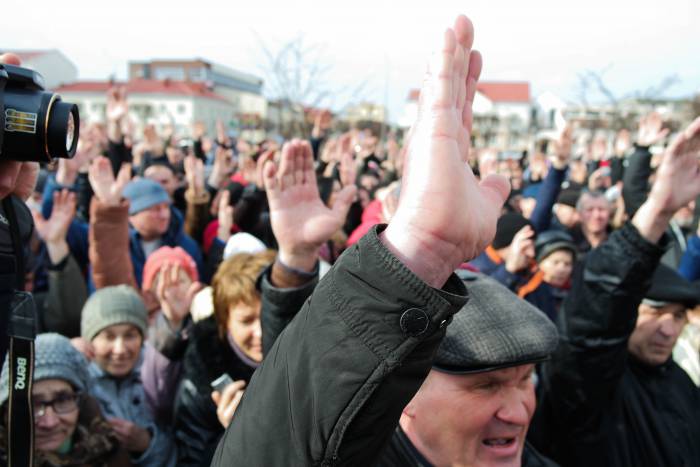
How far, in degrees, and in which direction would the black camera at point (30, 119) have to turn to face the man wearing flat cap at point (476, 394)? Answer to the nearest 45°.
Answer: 0° — it already faces them

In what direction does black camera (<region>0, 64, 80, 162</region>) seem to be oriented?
to the viewer's right

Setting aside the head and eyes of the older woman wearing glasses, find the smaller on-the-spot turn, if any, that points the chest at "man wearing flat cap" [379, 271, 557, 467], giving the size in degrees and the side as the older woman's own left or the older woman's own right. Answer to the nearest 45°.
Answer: approximately 45° to the older woman's own left

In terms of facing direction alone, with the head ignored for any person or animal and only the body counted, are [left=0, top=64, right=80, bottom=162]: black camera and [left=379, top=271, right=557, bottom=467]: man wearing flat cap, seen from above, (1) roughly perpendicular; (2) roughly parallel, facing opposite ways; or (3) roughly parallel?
roughly perpendicular

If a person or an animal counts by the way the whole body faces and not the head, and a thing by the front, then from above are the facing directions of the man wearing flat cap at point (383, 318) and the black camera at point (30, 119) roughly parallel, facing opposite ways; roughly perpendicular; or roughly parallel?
roughly perpendicular

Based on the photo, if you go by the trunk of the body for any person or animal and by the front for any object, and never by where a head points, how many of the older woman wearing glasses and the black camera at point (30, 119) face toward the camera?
1

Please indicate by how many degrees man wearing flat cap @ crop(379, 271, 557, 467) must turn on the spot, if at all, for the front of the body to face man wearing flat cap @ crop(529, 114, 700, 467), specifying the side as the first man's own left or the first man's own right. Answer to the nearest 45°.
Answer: approximately 90° to the first man's own left

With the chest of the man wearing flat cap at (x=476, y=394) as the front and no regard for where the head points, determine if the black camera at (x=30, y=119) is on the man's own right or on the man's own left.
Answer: on the man's own right

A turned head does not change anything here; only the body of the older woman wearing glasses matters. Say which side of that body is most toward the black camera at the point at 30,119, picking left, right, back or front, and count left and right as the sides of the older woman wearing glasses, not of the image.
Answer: front

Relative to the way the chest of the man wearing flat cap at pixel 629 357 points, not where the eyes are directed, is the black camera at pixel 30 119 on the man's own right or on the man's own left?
on the man's own right

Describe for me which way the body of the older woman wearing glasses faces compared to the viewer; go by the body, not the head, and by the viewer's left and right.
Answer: facing the viewer
